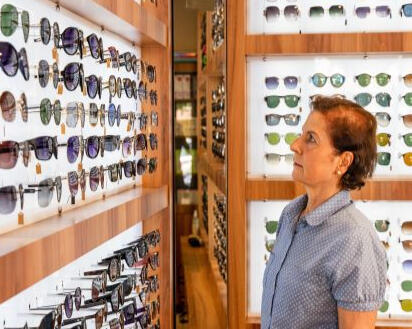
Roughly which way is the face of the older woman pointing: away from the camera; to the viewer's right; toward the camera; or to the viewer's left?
to the viewer's left

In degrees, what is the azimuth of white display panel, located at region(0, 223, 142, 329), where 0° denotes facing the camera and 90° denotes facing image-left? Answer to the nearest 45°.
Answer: approximately 315°

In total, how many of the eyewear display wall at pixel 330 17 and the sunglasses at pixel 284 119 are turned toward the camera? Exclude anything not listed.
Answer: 2

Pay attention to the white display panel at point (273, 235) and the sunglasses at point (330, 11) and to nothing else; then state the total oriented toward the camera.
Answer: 2

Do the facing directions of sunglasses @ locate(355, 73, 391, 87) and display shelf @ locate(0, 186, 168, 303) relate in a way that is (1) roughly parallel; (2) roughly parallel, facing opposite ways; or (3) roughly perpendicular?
roughly perpendicular

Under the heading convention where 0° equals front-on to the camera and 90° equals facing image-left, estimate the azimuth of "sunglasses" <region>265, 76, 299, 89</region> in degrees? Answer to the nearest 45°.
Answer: approximately 0°

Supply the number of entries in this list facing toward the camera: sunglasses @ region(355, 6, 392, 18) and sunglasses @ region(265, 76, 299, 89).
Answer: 2

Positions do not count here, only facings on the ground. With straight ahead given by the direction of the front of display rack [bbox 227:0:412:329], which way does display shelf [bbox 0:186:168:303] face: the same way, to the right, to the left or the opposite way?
to the left

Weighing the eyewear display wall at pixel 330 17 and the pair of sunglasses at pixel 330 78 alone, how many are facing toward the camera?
2
